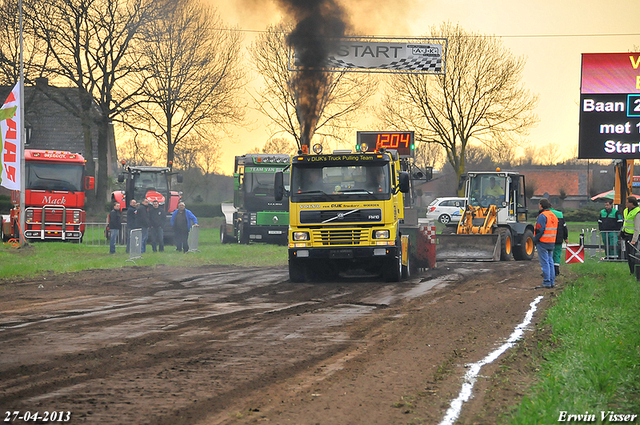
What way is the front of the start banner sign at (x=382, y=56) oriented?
toward the camera

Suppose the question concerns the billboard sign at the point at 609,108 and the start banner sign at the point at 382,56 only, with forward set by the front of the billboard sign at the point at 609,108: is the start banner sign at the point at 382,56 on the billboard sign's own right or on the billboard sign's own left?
on the billboard sign's own right

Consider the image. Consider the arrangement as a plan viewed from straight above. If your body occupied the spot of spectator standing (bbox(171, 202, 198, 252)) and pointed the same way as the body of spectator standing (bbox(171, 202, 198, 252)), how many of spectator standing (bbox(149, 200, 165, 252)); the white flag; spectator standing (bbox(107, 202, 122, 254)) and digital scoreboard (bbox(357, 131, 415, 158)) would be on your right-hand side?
3

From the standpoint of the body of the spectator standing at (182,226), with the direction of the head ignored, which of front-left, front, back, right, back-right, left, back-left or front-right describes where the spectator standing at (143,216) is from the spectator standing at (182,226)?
front-right

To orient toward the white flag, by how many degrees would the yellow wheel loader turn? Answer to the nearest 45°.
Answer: approximately 45° to its right

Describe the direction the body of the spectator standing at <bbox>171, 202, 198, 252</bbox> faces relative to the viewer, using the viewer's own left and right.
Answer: facing the viewer

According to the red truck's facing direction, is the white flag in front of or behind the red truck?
in front

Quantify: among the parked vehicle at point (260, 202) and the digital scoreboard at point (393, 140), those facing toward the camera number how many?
2

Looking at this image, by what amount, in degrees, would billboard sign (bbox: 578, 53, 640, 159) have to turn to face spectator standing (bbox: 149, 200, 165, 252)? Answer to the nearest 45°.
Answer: approximately 90° to its right

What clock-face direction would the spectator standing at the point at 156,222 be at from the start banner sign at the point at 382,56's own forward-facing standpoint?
The spectator standing is roughly at 3 o'clock from the start banner sign.

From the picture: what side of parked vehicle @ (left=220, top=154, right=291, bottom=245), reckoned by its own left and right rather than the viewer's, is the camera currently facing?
front

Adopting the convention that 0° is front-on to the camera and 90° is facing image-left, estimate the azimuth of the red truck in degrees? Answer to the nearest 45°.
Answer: approximately 0°
